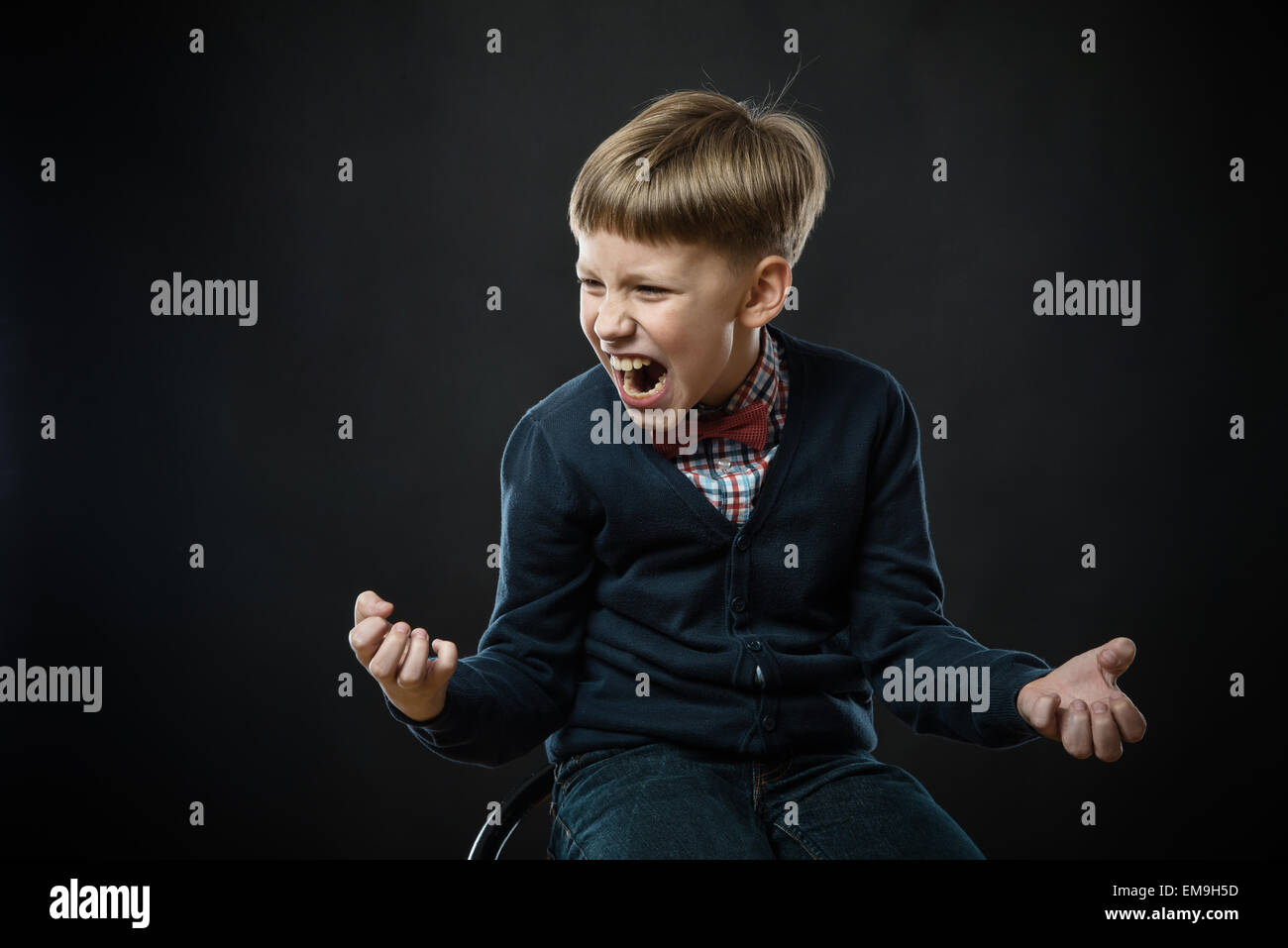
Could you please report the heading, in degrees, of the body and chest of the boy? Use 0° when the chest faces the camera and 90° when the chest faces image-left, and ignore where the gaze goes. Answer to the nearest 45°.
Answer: approximately 0°
